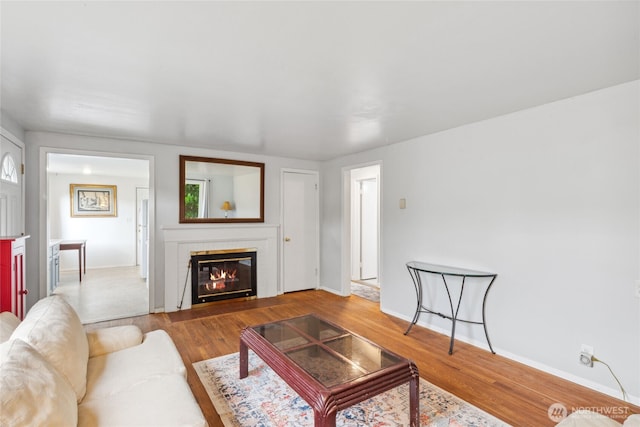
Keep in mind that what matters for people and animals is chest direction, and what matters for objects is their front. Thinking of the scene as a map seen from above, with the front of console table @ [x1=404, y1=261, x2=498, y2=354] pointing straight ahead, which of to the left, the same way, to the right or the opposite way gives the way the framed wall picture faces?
to the left

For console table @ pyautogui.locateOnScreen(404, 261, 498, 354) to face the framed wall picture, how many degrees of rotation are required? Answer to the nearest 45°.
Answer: approximately 45° to its right

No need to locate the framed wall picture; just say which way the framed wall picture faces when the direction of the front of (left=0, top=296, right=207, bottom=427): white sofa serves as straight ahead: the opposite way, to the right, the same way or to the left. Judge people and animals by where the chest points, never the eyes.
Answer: to the right

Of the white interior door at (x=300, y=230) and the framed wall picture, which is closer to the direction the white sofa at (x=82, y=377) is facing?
the white interior door

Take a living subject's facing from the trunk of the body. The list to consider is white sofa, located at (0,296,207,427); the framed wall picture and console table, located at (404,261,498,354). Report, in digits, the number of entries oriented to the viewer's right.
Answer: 1

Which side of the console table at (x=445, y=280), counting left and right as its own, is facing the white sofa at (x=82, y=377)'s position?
front

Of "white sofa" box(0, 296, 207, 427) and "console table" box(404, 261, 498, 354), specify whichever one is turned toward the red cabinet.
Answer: the console table

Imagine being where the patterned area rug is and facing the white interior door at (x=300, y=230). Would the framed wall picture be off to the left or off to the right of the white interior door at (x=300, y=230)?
left

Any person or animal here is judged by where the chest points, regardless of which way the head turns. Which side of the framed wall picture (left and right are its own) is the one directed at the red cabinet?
front

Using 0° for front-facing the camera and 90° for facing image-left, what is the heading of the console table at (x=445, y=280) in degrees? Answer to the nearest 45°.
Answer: approximately 45°

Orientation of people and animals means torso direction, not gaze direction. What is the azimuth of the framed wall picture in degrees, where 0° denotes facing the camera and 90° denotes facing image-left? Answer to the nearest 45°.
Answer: approximately 0°

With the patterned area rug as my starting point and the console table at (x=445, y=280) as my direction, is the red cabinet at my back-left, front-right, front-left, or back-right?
back-left

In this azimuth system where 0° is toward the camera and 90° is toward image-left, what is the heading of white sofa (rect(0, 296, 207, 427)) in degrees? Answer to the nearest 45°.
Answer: approximately 270°

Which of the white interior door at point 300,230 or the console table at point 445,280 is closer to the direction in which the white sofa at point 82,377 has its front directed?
the console table

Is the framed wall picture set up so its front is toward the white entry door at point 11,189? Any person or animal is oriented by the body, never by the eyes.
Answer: yes

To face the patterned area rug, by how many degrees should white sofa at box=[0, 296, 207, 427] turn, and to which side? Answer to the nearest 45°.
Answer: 0° — it already faces it
